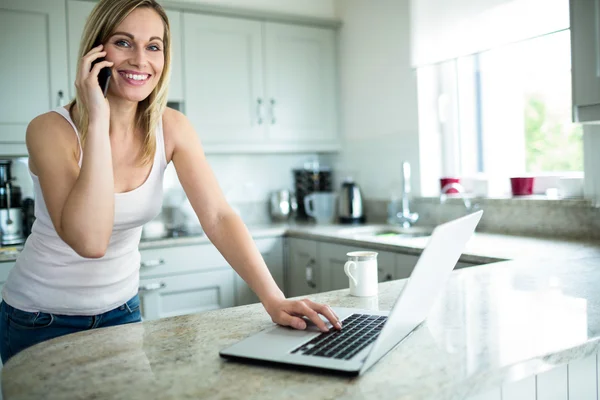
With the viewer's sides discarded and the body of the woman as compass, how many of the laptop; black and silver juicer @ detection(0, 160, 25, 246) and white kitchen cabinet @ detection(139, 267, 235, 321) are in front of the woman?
1

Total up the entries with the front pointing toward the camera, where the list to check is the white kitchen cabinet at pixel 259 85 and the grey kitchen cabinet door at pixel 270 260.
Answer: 2

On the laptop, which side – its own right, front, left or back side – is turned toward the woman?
front

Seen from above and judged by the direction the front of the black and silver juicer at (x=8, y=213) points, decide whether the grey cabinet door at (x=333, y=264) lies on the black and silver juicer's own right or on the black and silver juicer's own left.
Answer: on the black and silver juicer's own left

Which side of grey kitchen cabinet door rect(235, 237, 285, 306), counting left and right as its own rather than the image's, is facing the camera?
front

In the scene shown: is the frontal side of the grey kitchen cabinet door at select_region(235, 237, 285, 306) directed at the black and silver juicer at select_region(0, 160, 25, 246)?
no

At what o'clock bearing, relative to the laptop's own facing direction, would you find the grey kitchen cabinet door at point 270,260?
The grey kitchen cabinet door is roughly at 1 o'clock from the laptop.

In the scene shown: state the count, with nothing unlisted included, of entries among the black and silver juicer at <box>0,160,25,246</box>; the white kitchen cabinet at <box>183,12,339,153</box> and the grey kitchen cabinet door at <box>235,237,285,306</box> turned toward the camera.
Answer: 3

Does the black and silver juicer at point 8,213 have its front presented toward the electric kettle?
no

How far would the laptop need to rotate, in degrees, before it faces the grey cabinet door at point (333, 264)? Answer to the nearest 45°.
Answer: approximately 45° to its right

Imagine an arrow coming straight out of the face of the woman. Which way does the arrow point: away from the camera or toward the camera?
toward the camera

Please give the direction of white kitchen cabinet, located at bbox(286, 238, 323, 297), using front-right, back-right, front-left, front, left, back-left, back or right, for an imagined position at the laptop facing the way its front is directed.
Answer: front-right

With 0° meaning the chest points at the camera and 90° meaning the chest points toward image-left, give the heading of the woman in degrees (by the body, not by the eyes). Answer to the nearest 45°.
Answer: approximately 315°

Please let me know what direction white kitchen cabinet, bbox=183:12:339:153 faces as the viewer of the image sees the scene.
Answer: facing the viewer

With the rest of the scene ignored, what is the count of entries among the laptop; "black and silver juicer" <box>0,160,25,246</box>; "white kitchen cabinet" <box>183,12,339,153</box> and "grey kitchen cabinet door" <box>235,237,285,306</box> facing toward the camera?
3

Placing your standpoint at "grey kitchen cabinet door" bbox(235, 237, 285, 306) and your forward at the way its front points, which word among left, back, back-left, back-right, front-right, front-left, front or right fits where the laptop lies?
front

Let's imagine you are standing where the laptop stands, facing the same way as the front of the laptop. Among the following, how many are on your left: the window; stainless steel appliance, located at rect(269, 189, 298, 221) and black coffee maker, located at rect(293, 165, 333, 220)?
0
